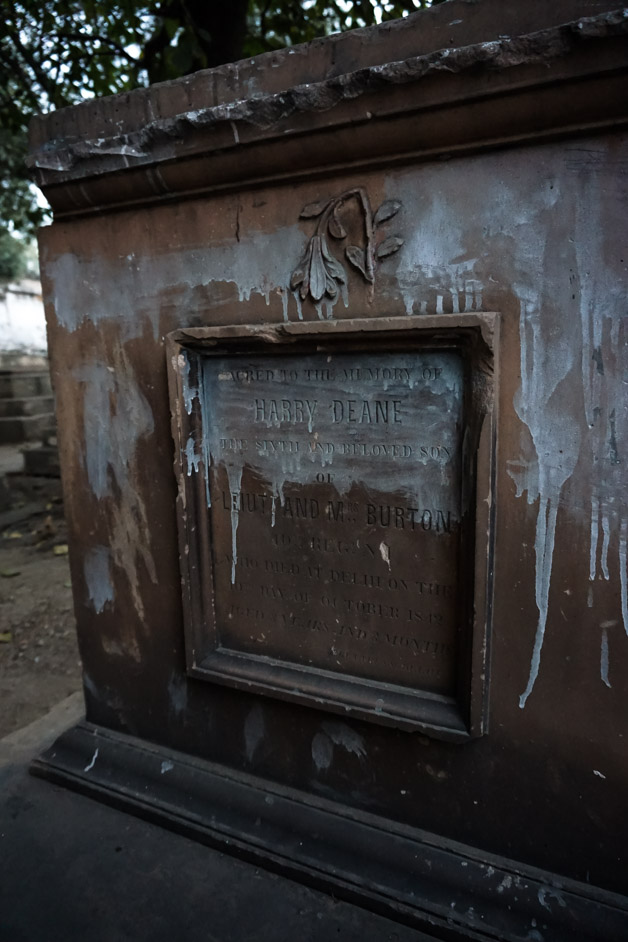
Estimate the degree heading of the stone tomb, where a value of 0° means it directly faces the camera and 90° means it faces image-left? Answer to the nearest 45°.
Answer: approximately 45°

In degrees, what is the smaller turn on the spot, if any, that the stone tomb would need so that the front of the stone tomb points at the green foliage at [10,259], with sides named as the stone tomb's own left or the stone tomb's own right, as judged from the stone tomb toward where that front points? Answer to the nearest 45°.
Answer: approximately 90° to the stone tomb's own right
